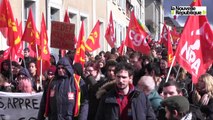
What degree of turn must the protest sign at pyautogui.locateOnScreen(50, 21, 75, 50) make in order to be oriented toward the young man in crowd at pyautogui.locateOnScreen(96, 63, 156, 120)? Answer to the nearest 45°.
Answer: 0° — it already faces them

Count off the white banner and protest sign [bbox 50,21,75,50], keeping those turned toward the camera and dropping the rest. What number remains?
2

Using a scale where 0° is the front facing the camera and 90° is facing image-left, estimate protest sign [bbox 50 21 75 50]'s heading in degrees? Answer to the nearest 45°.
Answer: approximately 0°

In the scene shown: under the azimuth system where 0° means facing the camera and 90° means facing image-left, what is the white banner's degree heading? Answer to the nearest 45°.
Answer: approximately 0°

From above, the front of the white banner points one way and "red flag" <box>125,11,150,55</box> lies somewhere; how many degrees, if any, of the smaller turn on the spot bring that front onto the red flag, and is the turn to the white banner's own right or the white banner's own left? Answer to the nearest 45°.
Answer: approximately 135° to the white banner's own left

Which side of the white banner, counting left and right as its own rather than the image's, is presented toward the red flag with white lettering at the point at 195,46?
left
